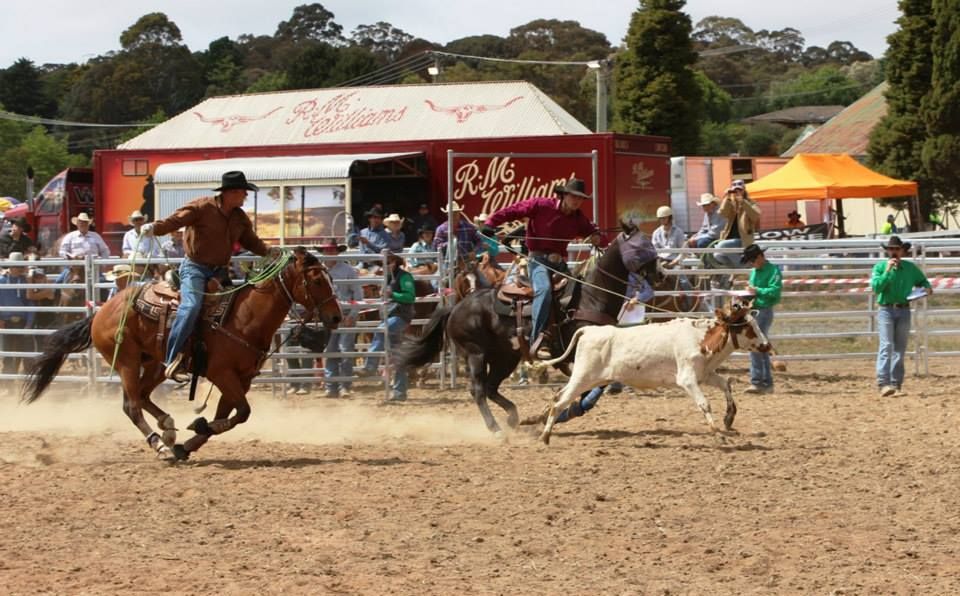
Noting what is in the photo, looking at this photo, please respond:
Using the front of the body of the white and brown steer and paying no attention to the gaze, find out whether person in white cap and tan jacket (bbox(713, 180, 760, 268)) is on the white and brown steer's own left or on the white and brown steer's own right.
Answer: on the white and brown steer's own left

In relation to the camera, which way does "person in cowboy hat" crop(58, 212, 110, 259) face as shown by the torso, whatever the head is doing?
toward the camera

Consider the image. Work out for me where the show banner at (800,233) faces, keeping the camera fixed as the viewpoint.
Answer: facing the viewer

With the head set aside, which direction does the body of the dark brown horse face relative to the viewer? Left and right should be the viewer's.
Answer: facing to the right of the viewer

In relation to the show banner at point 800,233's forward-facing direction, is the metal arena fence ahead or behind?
ahead

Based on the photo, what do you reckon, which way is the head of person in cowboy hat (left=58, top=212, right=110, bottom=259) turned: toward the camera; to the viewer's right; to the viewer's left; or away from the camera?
toward the camera

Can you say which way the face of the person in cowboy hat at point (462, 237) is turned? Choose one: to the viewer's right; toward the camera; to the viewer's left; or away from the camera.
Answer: toward the camera

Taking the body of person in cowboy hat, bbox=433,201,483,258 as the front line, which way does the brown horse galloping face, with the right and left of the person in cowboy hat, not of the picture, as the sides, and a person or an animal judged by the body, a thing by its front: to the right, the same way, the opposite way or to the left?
to the left

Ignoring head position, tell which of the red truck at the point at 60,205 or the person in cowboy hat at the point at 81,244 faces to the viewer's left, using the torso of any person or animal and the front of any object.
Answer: the red truck

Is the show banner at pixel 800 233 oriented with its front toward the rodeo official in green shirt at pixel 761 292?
yes

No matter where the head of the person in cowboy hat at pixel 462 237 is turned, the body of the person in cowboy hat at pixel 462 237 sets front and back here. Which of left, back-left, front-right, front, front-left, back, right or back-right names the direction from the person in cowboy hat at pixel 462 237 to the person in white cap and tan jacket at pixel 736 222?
left

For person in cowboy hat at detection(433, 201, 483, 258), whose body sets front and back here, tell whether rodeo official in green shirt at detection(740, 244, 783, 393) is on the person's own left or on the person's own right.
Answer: on the person's own left

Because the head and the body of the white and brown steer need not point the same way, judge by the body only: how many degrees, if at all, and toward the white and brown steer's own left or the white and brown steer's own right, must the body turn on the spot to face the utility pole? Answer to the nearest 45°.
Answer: approximately 90° to the white and brown steer's own left

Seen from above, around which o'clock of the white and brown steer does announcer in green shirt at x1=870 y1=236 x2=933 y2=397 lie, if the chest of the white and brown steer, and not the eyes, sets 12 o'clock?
The announcer in green shirt is roughly at 10 o'clock from the white and brown steer.

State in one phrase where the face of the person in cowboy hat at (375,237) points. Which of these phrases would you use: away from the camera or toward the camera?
toward the camera

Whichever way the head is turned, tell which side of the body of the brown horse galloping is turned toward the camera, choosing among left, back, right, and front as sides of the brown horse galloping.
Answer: right
